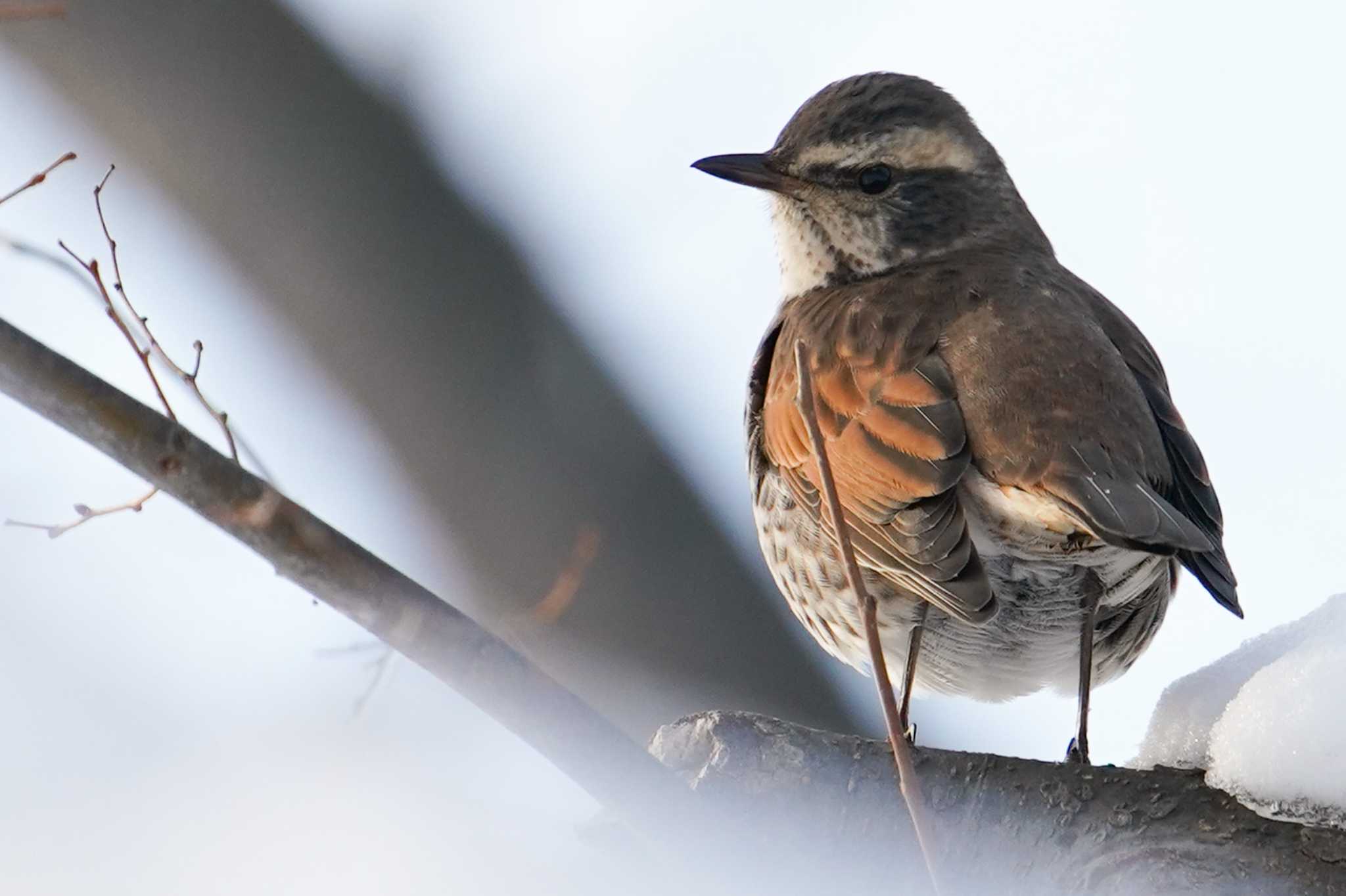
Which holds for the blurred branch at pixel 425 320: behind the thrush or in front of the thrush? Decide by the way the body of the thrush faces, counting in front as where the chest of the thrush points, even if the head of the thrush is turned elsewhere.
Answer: in front
